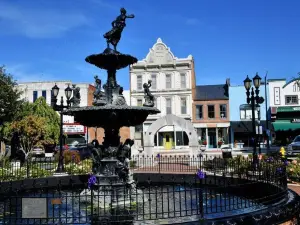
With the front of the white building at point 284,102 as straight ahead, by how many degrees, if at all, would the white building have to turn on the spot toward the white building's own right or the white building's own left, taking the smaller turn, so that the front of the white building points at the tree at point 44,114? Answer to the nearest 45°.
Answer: approximately 45° to the white building's own right

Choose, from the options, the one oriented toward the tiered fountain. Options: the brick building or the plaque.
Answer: the brick building

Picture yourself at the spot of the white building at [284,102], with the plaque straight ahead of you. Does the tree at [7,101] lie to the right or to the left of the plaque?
right

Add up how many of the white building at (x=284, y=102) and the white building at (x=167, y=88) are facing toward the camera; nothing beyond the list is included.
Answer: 2

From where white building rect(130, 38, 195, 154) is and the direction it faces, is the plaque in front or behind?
in front

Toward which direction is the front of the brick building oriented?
toward the camera

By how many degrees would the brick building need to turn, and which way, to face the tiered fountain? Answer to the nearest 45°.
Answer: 0° — it already faces it

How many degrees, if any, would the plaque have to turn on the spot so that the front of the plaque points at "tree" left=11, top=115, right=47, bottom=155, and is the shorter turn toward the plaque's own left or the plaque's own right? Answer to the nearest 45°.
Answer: approximately 180°

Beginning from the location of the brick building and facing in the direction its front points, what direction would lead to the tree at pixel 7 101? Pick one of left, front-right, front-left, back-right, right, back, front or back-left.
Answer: front-right

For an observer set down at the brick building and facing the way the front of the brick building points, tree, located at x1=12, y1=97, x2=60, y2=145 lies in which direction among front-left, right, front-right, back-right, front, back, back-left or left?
front-right

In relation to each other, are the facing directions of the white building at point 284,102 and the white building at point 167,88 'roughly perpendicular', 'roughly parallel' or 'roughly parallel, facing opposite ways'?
roughly parallel

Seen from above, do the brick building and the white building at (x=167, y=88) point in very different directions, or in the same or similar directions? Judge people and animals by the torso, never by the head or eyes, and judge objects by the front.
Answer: same or similar directions

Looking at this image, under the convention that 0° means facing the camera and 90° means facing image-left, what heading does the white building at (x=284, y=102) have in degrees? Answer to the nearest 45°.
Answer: approximately 0°

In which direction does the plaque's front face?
toward the camera
